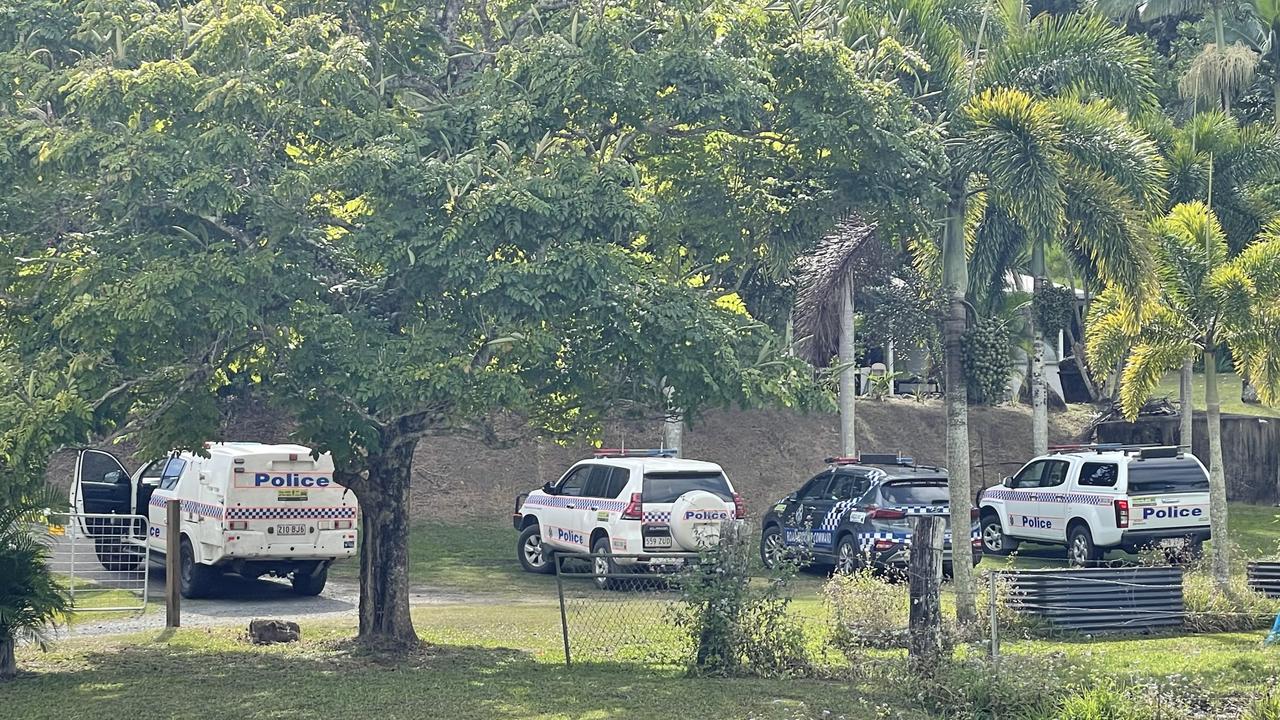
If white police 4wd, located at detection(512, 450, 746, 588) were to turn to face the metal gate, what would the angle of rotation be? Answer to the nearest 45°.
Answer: approximately 45° to its left

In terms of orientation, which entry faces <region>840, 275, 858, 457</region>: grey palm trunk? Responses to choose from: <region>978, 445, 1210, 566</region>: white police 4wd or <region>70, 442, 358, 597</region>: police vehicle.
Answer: the white police 4wd

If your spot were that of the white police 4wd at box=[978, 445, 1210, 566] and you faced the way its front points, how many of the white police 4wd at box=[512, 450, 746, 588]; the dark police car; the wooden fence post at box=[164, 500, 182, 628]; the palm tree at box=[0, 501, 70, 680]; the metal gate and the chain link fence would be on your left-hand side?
6

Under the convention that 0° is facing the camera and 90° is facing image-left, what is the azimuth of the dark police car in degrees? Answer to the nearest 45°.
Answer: approximately 135°

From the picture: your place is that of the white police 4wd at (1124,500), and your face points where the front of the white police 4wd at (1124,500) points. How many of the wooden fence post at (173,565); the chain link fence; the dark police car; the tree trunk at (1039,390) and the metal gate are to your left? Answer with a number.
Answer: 4

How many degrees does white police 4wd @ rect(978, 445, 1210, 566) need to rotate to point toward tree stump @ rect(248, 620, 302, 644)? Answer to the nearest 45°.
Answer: approximately 90° to its left

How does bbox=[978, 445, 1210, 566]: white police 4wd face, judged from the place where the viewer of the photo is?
facing away from the viewer and to the left of the viewer

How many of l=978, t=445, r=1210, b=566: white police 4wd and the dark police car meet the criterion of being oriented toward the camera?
0

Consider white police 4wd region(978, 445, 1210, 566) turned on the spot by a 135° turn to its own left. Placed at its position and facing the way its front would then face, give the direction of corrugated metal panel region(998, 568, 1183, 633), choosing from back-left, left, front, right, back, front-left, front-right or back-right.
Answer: front

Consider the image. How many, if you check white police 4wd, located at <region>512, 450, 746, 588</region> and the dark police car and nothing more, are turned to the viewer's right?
0

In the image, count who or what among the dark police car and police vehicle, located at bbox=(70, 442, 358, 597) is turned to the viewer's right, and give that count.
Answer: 0
